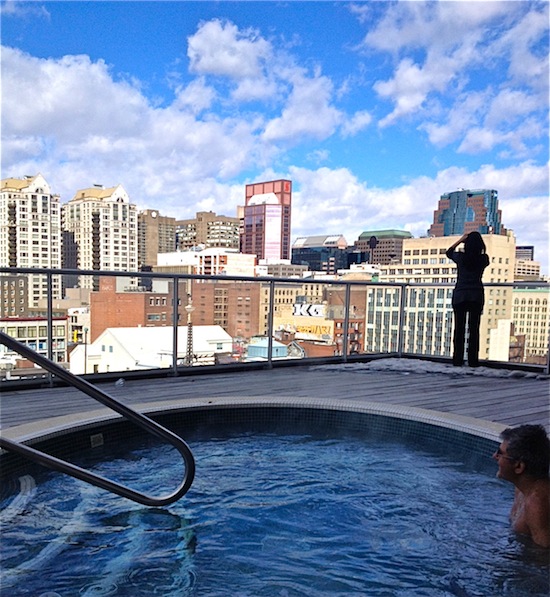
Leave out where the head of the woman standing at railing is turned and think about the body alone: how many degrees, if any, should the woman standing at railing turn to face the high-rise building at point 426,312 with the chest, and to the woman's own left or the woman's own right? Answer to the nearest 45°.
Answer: approximately 45° to the woman's own left

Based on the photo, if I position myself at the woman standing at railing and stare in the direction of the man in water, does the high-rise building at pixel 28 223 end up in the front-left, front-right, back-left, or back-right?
back-right

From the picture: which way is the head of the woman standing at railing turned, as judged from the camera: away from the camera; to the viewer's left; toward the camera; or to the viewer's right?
away from the camera

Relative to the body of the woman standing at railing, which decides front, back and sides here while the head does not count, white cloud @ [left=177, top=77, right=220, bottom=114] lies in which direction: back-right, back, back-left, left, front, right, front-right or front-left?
front-left

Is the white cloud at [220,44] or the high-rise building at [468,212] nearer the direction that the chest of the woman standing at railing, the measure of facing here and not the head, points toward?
the high-rise building

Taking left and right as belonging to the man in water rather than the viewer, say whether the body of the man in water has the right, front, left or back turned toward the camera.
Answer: left

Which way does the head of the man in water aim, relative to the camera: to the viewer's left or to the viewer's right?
to the viewer's left

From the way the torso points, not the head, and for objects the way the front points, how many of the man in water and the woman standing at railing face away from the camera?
1

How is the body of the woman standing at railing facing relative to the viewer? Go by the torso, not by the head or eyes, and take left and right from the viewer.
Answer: facing away from the viewer

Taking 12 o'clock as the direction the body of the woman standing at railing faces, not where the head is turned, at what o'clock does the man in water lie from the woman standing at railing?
The man in water is roughly at 6 o'clock from the woman standing at railing.

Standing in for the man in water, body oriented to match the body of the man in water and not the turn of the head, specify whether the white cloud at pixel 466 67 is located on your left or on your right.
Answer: on your right

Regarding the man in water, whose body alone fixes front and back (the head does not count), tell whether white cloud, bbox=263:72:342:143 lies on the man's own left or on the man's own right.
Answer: on the man's own right

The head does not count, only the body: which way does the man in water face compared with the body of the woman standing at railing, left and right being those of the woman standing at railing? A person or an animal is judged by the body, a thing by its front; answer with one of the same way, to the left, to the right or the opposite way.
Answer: to the left

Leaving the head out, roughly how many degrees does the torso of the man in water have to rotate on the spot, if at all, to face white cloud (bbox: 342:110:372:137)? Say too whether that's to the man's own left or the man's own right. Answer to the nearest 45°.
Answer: approximately 90° to the man's own right

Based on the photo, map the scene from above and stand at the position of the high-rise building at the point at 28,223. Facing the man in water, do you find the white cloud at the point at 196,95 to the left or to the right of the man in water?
left

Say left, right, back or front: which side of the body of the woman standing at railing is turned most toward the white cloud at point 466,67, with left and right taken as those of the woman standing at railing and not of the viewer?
front
